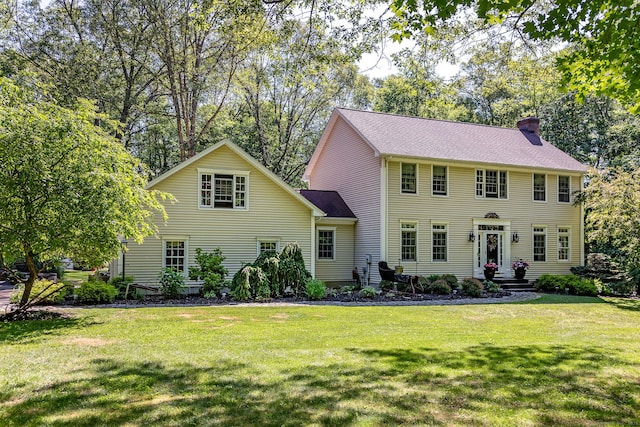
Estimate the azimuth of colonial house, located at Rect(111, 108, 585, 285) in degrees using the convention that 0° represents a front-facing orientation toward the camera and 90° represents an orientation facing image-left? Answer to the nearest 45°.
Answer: approximately 315°

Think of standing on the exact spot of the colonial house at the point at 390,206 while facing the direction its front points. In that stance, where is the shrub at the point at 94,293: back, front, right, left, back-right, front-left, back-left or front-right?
right

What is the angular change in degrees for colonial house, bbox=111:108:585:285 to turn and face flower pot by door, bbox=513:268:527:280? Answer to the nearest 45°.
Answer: approximately 45° to its left

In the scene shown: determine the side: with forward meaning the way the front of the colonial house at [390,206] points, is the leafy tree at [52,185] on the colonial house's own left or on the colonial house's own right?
on the colonial house's own right

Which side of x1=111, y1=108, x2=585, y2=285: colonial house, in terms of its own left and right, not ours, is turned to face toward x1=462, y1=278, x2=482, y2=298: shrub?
front

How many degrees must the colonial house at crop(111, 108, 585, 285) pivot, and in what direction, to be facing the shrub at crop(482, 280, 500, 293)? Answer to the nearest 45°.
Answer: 0° — it already faces it

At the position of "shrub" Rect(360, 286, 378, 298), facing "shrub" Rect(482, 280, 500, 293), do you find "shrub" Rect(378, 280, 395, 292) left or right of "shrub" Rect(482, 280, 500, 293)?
left

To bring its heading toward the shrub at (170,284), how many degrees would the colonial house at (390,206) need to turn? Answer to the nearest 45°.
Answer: approximately 90° to its right
